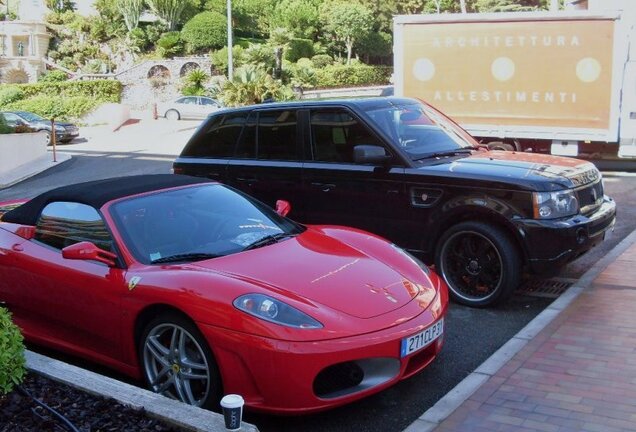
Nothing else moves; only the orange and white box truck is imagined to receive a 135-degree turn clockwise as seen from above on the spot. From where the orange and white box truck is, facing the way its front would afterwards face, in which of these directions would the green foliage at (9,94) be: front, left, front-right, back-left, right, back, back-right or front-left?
right

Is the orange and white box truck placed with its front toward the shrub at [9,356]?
no

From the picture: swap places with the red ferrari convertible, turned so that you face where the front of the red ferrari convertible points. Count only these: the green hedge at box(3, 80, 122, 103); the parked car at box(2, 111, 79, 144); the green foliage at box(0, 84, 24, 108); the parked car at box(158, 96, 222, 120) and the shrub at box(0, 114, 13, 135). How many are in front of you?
0

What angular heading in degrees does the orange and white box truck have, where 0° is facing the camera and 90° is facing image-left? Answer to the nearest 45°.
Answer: approximately 270°

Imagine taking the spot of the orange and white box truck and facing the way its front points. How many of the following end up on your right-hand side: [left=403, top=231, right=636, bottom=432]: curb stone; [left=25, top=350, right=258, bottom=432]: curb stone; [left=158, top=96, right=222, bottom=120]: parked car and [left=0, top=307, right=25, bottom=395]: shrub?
3

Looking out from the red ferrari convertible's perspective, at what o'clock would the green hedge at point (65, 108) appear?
The green hedge is roughly at 7 o'clock from the red ferrari convertible.

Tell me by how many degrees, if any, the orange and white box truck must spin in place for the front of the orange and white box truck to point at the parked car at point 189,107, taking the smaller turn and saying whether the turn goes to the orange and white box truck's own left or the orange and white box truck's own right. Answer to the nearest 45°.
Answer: approximately 135° to the orange and white box truck's own left

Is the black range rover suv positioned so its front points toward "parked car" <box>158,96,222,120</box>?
no

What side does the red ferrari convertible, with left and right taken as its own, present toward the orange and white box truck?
left

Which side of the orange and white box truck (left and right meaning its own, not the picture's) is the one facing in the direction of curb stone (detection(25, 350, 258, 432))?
right

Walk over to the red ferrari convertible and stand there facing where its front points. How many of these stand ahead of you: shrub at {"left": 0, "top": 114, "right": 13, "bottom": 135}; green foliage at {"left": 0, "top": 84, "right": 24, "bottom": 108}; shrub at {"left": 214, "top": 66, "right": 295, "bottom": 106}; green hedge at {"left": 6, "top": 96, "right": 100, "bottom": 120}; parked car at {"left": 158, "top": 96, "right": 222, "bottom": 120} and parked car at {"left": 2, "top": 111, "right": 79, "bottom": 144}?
0

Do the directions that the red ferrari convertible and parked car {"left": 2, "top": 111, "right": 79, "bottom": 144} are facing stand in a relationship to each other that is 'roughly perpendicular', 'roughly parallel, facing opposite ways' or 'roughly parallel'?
roughly parallel

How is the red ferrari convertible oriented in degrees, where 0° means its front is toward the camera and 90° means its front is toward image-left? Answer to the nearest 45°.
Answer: approximately 315°

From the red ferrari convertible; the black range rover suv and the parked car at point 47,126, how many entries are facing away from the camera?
0

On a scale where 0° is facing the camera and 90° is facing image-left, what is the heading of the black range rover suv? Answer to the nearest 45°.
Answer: approximately 315°

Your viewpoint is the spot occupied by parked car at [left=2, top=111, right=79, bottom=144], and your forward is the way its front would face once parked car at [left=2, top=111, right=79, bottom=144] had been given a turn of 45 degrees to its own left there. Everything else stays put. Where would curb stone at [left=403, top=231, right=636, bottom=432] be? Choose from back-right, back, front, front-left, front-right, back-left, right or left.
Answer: right

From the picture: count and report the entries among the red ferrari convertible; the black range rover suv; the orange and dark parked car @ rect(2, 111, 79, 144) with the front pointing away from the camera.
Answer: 0

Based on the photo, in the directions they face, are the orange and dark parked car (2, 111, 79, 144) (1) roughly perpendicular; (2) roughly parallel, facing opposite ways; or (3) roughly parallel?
roughly parallel

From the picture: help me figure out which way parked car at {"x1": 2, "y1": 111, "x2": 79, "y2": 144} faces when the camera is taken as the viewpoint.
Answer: facing the viewer and to the right of the viewer

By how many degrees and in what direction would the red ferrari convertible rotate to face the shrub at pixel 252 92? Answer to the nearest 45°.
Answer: approximately 135° to its left

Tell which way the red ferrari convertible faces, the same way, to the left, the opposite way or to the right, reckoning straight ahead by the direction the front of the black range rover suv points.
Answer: the same way
